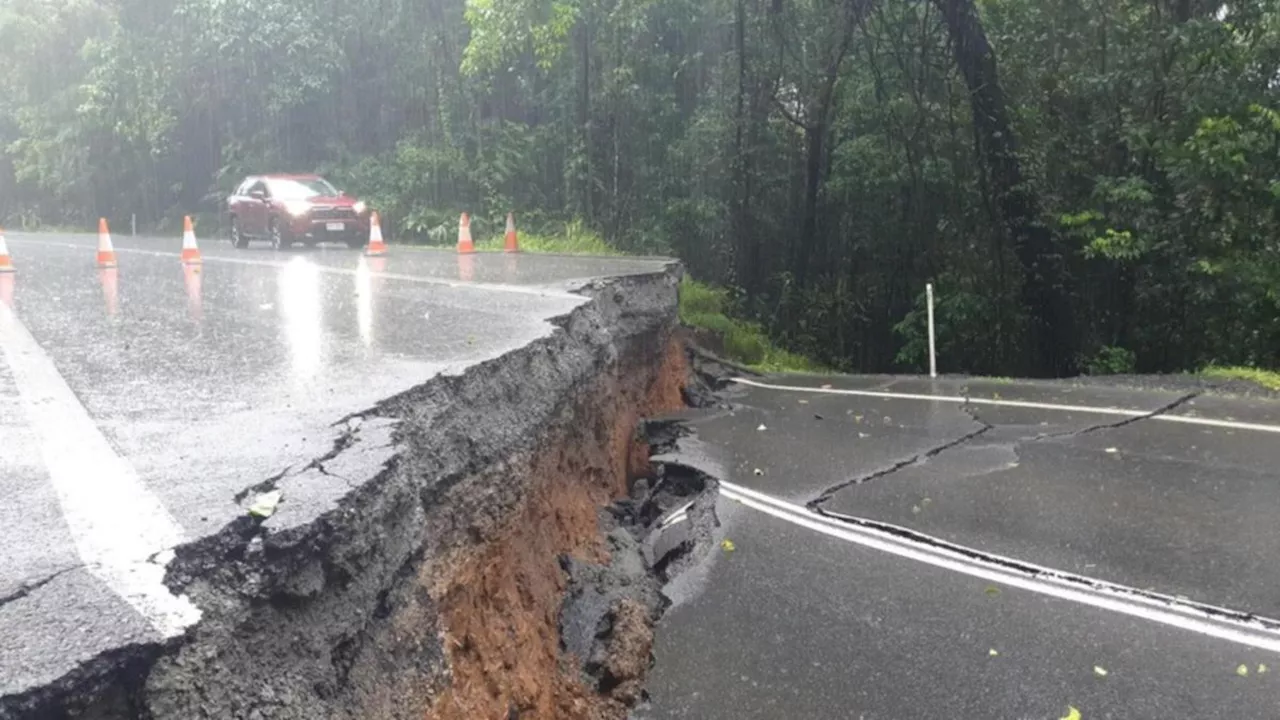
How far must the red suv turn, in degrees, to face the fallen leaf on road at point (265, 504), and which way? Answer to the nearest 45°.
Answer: approximately 45° to its right

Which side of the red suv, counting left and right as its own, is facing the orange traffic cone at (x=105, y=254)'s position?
right

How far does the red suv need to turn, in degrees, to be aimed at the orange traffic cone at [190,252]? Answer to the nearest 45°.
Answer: approximately 45° to its right

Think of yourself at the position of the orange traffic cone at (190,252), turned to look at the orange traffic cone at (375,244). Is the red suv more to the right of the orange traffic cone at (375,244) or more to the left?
left

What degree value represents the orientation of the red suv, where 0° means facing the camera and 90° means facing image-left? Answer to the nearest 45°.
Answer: approximately 315°
